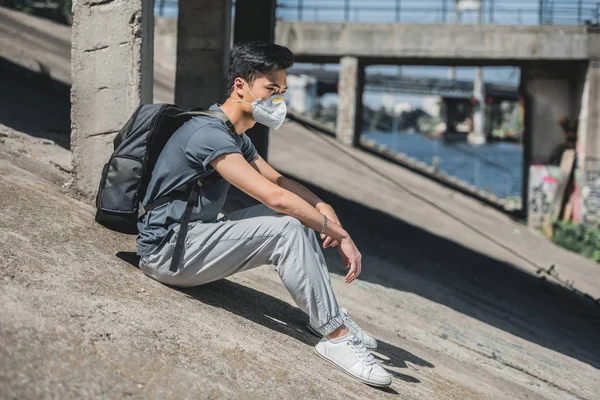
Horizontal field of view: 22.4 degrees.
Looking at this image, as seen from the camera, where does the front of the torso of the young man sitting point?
to the viewer's right

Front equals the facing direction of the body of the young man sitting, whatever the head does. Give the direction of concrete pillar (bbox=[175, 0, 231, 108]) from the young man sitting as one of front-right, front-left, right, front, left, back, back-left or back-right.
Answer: left

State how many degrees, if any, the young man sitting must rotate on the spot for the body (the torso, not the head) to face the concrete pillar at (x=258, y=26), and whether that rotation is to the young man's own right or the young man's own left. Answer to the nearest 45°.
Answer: approximately 90° to the young man's own left

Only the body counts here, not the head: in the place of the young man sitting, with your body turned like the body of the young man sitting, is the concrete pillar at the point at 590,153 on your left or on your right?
on your left

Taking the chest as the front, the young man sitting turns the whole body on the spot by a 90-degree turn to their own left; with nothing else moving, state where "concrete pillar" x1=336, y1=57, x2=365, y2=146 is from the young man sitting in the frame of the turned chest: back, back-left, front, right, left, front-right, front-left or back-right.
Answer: front
